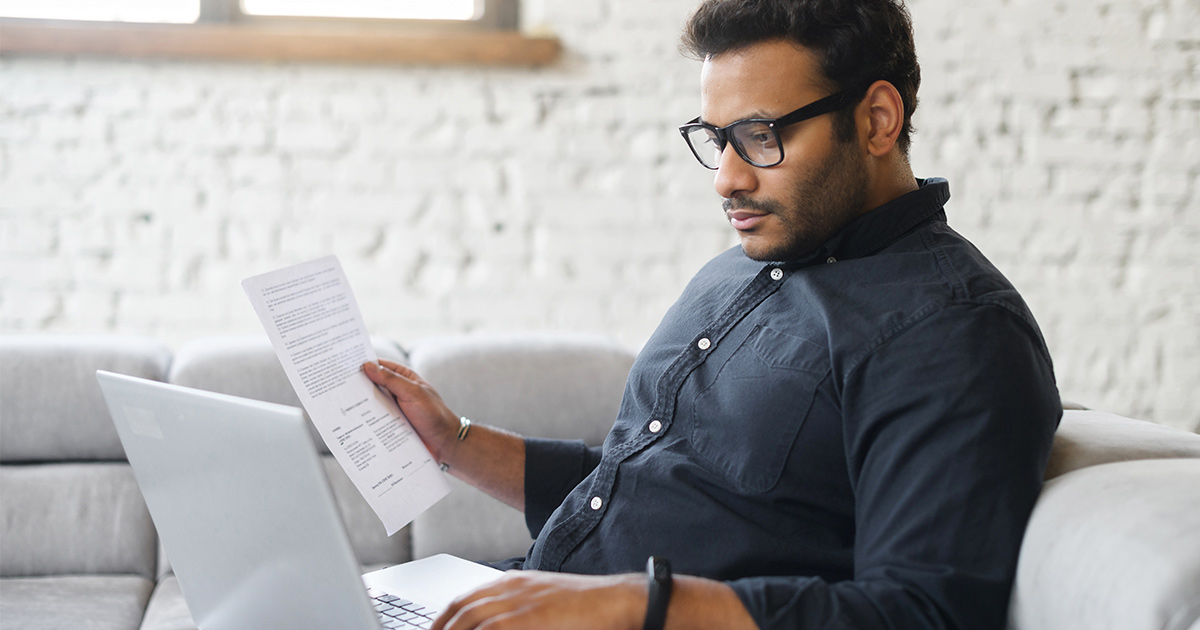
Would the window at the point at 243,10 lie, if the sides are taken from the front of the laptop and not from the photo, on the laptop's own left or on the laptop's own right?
on the laptop's own left

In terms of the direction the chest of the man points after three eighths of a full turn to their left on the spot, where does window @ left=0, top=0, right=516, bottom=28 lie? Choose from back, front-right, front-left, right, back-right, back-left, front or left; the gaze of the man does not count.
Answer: back-left

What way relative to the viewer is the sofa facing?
toward the camera

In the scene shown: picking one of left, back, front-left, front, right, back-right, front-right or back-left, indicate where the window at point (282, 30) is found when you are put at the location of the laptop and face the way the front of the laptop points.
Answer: front-left

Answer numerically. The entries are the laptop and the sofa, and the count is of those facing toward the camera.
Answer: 1

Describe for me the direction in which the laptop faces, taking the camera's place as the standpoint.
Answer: facing away from the viewer and to the right of the viewer

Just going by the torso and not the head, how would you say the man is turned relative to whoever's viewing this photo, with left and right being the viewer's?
facing the viewer and to the left of the viewer

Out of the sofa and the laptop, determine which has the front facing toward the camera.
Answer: the sofa
